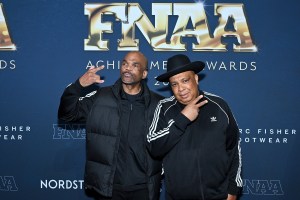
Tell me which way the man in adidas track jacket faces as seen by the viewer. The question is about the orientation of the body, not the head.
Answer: toward the camera
